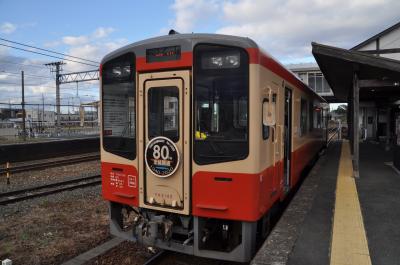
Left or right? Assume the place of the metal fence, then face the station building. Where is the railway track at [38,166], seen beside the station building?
right

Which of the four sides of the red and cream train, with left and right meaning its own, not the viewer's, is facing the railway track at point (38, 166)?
right

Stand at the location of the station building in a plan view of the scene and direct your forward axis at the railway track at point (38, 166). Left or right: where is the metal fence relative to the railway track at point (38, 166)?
right

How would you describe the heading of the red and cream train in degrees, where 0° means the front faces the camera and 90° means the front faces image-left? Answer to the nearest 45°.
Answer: approximately 45°

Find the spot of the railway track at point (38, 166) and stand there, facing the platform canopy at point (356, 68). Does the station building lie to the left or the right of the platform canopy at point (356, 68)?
left

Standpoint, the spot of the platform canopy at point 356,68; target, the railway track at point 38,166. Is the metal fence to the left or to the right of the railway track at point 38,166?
right

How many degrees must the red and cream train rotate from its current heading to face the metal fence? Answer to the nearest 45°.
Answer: approximately 90° to its right

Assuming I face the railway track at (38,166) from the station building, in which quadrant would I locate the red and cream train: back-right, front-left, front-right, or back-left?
front-left

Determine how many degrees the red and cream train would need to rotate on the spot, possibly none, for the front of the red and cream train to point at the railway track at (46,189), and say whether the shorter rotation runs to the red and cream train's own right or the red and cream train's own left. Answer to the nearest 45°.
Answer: approximately 90° to the red and cream train's own right

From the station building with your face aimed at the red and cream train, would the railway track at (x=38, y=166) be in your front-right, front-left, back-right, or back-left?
front-right

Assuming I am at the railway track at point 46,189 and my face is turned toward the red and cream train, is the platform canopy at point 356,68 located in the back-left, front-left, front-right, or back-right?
front-left
